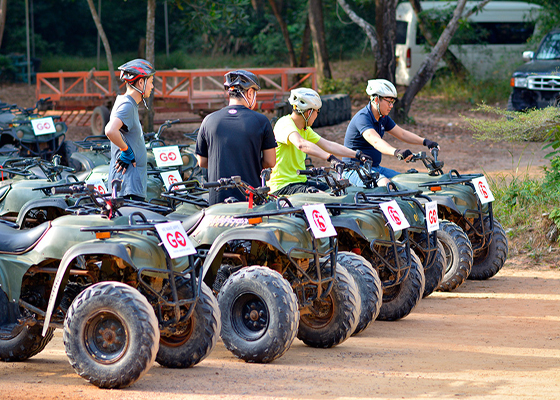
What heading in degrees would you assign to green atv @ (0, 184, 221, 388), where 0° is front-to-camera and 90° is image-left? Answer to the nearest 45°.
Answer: approximately 315°

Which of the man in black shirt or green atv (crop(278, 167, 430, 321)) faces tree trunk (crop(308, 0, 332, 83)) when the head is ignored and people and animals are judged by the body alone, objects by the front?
the man in black shirt

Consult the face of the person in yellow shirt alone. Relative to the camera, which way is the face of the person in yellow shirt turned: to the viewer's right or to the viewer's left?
to the viewer's right

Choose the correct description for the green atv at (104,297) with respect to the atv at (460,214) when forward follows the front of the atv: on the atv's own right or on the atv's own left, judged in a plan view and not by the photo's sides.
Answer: on the atv's own right

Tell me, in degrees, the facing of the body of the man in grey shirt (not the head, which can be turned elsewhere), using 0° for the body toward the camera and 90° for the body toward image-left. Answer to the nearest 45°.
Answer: approximately 270°

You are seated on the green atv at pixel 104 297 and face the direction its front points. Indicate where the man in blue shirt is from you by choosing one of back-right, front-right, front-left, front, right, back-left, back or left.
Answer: left

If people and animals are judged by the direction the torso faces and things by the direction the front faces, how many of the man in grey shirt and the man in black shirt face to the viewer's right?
1

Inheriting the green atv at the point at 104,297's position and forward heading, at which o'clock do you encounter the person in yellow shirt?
The person in yellow shirt is roughly at 9 o'clock from the green atv.

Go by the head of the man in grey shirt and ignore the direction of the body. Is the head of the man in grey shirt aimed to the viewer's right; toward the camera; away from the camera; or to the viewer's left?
to the viewer's right

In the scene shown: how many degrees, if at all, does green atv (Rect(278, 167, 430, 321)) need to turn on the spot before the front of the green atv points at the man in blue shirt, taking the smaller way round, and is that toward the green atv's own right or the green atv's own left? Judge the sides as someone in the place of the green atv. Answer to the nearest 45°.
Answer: approximately 135° to the green atv's own left

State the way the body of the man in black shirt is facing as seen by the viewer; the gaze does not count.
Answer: away from the camera

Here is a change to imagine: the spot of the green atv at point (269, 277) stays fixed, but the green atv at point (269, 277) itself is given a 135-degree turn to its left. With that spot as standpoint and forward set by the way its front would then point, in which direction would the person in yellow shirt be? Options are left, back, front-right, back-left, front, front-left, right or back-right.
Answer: front

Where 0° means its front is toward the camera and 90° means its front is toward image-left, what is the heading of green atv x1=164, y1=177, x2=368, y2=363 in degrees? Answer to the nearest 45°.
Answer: approximately 315°

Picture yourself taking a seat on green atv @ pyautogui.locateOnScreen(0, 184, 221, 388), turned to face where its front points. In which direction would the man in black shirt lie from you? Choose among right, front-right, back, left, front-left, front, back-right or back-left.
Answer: left

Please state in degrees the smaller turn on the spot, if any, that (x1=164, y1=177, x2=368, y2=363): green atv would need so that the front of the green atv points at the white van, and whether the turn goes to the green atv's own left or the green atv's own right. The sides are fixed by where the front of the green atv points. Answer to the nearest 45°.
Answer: approximately 135° to the green atv's own left
